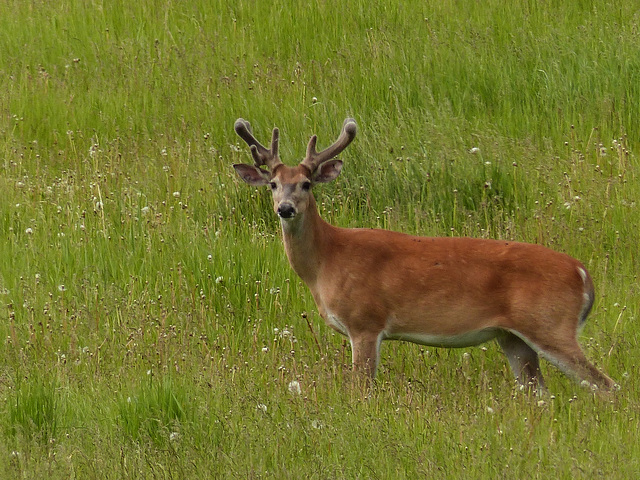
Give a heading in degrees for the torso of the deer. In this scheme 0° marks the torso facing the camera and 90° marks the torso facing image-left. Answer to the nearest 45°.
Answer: approximately 90°
